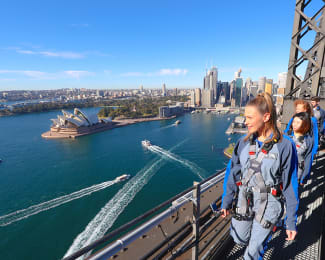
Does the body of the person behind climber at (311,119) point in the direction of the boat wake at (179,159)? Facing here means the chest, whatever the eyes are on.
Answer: no

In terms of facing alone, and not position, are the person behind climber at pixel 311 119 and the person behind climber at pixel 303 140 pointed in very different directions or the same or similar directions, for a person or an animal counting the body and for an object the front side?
same or similar directions

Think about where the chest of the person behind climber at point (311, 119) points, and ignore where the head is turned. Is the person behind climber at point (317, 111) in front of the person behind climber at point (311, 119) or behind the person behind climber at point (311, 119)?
behind

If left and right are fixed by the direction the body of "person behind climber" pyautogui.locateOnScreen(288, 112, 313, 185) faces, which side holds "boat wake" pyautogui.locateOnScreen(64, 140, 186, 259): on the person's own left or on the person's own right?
on the person's own right

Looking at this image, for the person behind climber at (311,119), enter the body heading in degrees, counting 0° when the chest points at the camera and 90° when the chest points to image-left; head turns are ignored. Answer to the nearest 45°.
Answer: approximately 45°

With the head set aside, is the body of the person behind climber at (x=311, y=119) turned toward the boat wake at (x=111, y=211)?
no

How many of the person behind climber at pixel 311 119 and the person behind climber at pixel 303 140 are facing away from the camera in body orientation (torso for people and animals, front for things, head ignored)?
0

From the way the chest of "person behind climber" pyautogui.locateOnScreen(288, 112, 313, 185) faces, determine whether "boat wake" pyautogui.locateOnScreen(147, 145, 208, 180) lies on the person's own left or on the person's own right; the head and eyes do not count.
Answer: on the person's own right

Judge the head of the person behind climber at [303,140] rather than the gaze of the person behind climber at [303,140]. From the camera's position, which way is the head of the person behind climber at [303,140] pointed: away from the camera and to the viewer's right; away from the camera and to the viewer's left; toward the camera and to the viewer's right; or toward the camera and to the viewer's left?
toward the camera and to the viewer's left

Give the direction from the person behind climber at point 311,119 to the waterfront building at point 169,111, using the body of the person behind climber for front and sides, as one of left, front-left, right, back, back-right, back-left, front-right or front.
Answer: right

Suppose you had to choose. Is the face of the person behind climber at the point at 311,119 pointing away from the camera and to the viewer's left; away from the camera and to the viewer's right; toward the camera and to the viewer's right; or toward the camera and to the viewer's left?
toward the camera and to the viewer's left

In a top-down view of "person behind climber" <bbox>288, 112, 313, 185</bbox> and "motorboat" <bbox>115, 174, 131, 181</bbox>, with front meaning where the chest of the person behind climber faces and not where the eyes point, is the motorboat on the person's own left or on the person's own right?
on the person's own right

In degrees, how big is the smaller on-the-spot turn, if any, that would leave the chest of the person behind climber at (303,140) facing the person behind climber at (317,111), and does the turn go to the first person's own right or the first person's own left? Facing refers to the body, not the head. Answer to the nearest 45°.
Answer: approximately 135° to the first person's own right

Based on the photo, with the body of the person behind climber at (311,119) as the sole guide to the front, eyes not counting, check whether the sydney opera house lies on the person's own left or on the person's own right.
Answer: on the person's own right

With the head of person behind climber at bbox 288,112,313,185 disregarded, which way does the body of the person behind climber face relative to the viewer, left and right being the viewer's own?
facing the viewer and to the left of the viewer

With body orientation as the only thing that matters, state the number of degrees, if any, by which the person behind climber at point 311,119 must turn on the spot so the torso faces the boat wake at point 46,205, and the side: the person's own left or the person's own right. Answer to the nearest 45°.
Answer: approximately 45° to the person's own right
